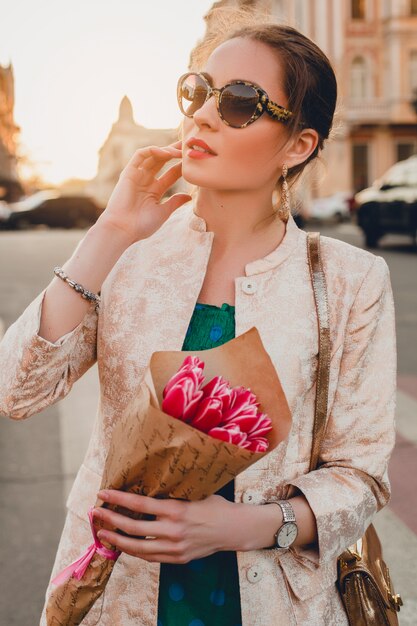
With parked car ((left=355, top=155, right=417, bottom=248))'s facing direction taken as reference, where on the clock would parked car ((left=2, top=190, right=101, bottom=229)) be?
parked car ((left=2, top=190, right=101, bottom=229)) is roughly at 3 o'clock from parked car ((left=355, top=155, right=417, bottom=248)).

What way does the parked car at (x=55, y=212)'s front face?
to the viewer's left

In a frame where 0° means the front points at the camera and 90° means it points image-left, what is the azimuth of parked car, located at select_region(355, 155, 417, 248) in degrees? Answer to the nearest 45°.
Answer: approximately 45°

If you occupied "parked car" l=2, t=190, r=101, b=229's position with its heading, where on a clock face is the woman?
The woman is roughly at 9 o'clock from the parked car.

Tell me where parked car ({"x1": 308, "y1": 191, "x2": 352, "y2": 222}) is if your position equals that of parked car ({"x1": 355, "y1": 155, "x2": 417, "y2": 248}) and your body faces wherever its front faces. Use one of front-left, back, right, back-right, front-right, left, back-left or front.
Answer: back-right

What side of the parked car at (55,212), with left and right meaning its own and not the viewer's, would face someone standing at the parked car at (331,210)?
back

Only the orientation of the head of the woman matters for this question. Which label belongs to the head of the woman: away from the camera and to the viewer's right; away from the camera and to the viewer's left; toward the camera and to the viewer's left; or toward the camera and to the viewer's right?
toward the camera and to the viewer's left
